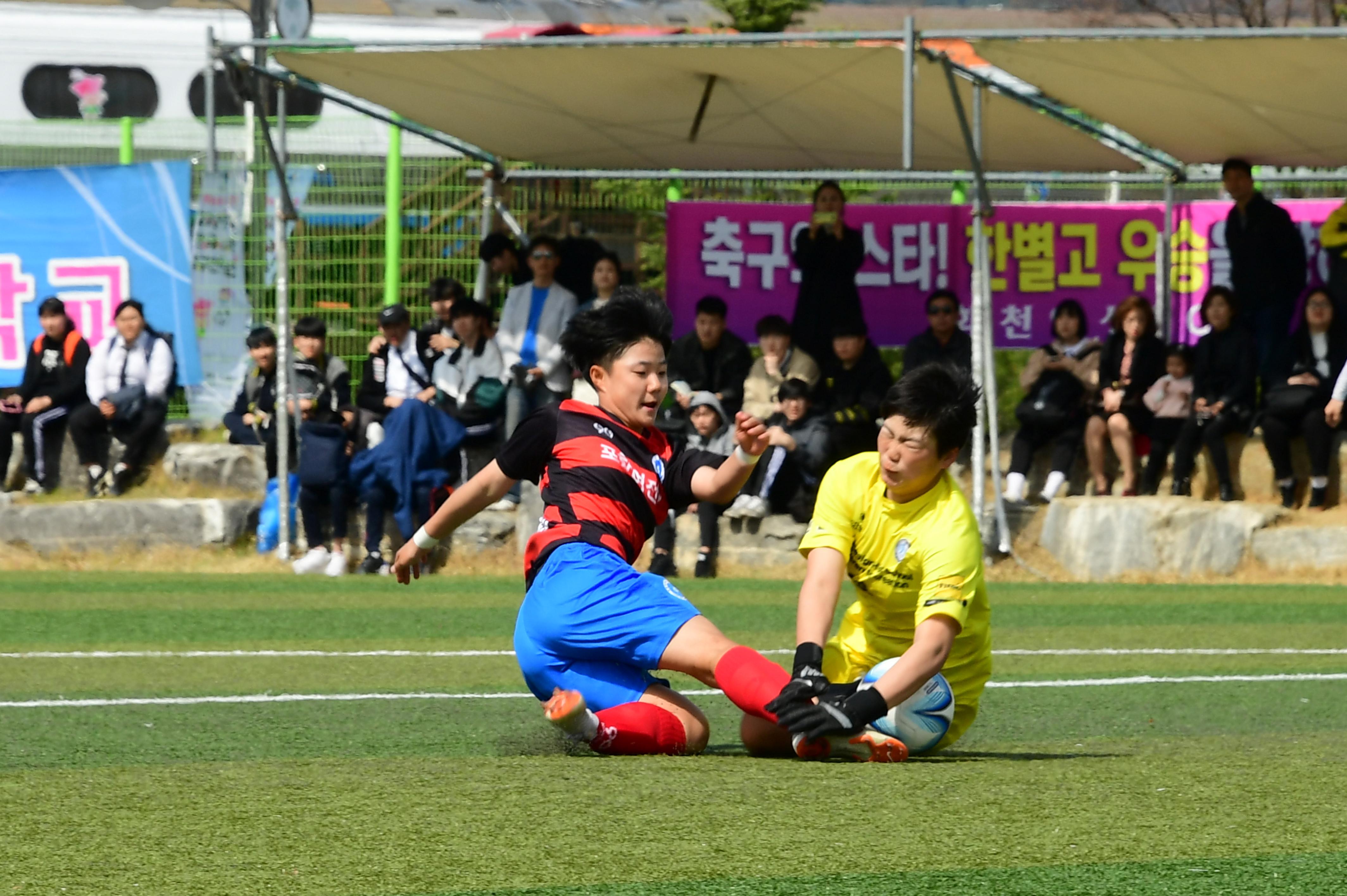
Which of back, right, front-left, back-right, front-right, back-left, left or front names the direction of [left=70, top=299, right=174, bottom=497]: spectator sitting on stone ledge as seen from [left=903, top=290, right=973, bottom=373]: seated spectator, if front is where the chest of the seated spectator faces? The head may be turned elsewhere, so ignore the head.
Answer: right

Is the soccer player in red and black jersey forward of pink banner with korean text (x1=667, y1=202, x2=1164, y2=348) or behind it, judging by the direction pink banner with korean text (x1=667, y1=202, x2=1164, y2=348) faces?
forward

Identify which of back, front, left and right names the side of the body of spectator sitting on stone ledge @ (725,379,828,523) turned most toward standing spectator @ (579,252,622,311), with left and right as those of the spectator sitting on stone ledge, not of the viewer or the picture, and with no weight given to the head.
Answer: right

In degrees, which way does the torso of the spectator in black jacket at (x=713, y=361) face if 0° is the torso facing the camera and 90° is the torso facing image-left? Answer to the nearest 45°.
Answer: approximately 0°

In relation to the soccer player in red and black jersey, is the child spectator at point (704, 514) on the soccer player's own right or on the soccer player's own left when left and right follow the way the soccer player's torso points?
on the soccer player's own left

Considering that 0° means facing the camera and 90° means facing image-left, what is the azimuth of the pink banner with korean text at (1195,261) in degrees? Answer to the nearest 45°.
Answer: approximately 0°
